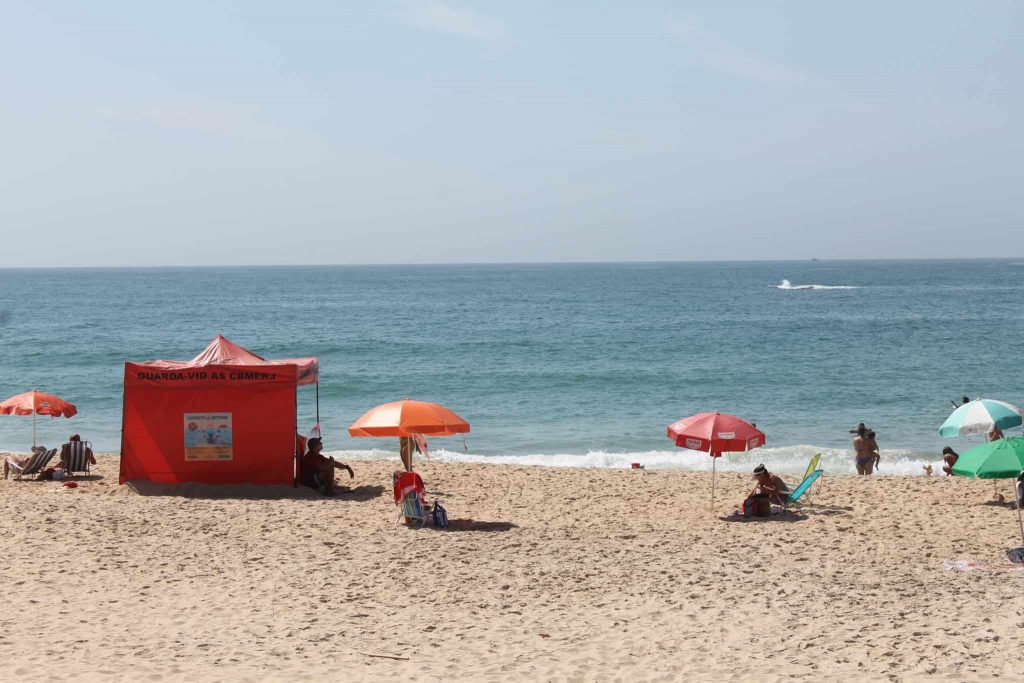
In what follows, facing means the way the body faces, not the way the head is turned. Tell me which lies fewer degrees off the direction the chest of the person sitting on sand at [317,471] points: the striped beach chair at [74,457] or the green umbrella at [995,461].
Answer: the green umbrella

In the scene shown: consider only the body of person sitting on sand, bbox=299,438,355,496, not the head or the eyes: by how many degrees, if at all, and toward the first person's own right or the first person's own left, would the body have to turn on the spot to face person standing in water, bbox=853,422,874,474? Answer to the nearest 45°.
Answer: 0° — they already face them

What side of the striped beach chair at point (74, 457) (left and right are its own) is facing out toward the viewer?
back

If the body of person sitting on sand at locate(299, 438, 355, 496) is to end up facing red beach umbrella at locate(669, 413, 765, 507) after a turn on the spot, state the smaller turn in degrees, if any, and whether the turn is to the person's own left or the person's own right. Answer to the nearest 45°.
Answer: approximately 45° to the person's own right

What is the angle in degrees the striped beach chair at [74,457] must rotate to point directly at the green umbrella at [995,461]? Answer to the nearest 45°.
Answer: approximately 135° to its right

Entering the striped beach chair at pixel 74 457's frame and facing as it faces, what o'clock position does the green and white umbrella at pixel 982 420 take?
The green and white umbrella is roughly at 4 o'clock from the striped beach chair.

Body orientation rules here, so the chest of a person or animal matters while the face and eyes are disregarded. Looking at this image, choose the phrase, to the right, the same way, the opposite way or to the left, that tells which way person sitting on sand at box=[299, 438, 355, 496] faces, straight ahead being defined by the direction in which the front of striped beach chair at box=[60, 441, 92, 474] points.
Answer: to the right

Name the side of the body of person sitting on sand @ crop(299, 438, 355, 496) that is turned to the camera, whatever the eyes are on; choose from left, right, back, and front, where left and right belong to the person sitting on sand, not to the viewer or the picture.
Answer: right

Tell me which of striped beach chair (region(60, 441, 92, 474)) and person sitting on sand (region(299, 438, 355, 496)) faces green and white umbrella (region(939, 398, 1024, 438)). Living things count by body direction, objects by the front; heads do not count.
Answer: the person sitting on sand

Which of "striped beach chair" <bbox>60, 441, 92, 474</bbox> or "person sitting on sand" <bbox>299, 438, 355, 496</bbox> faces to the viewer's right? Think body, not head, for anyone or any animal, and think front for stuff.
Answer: the person sitting on sand

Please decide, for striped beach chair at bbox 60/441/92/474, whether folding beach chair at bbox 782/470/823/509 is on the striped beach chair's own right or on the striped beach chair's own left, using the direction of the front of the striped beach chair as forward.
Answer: on the striped beach chair's own right

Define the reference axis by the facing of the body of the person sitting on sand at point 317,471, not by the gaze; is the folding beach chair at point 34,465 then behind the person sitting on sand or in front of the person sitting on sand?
behind

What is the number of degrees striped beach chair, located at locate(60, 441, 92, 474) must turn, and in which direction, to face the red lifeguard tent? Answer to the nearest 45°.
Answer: approximately 135° to its right

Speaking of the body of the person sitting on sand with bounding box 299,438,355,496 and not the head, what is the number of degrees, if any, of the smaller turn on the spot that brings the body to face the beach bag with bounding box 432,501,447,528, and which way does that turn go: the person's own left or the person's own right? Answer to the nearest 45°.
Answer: approximately 45° to the person's own right
